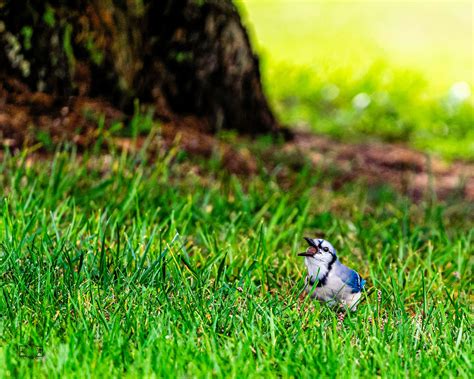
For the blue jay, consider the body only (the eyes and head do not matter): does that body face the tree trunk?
no

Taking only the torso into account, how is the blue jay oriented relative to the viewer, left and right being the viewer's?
facing the viewer and to the left of the viewer
